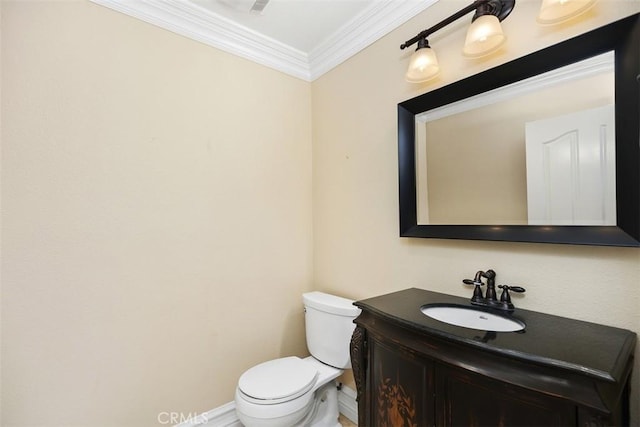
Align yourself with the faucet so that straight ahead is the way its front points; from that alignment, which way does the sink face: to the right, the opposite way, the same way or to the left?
the same way

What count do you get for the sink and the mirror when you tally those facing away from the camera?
0

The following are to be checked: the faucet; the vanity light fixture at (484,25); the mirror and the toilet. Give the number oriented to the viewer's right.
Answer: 0

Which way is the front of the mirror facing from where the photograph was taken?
facing the viewer and to the left of the viewer

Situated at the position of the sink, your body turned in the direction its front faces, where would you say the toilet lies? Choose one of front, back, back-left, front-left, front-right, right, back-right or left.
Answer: front-right

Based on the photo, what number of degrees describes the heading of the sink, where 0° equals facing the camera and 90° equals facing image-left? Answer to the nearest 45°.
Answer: approximately 45°

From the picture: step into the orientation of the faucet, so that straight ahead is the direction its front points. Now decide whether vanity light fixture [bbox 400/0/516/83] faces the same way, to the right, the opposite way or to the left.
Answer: the same way

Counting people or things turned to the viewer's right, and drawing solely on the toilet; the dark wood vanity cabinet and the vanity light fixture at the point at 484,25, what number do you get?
0
